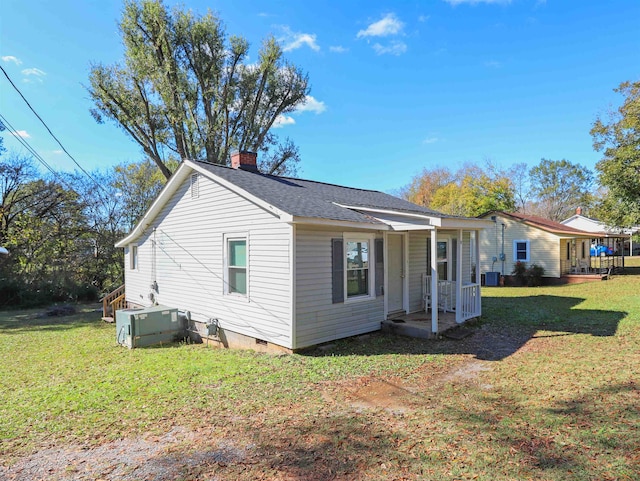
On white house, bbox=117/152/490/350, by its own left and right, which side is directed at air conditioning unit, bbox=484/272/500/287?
left

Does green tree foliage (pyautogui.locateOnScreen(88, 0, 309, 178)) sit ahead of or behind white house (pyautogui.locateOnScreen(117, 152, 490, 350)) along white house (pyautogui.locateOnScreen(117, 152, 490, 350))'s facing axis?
behind

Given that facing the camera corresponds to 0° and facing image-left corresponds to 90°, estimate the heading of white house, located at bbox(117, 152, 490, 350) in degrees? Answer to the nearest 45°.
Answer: approximately 315°

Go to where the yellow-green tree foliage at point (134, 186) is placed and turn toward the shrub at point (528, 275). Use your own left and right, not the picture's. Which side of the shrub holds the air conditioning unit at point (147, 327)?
right

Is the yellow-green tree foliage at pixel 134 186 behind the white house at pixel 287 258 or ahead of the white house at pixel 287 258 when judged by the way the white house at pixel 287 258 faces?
behind

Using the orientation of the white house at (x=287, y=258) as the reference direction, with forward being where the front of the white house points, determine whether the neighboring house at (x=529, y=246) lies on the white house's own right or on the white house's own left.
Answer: on the white house's own left
